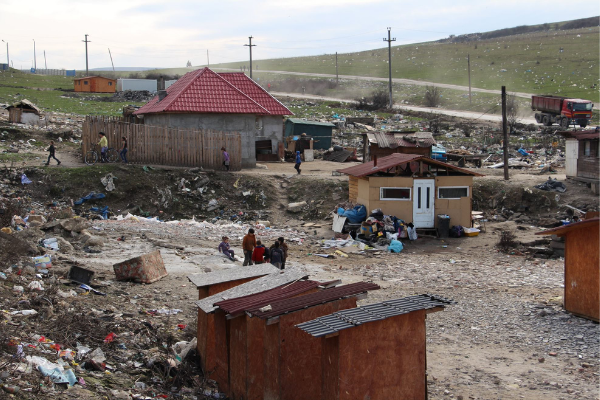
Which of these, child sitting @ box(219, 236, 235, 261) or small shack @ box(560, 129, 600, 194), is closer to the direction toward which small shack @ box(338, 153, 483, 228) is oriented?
the child sitting

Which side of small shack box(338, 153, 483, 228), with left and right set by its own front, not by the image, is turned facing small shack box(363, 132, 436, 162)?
back

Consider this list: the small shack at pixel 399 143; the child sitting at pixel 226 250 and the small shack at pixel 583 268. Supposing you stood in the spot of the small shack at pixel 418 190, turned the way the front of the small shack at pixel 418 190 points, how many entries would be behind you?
1

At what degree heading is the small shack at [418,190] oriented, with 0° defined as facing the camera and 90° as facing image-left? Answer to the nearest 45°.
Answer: approximately 0°

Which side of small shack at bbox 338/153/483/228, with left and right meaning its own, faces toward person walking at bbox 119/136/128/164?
right

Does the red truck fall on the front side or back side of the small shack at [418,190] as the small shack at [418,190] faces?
on the back side

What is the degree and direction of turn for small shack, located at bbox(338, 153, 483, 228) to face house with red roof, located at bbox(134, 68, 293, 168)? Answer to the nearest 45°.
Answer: approximately 135° to its right

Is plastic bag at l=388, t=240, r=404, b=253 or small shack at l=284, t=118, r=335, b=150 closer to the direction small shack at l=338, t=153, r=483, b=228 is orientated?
the plastic bag

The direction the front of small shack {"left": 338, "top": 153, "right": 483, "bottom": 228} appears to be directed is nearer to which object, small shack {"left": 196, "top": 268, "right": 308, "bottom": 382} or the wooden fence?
the small shack

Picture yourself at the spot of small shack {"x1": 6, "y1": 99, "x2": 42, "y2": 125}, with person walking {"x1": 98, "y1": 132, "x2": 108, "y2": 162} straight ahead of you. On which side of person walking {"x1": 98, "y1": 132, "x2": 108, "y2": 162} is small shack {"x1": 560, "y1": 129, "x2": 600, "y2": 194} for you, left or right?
left

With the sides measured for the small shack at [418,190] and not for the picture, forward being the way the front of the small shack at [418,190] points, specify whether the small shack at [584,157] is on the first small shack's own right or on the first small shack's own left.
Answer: on the first small shack's own left
